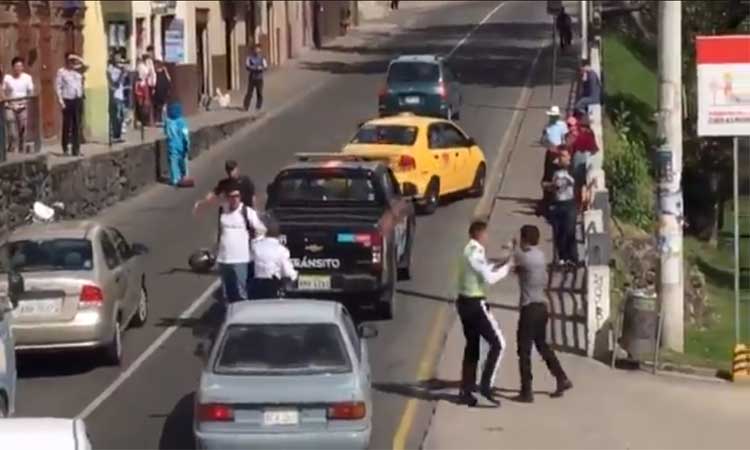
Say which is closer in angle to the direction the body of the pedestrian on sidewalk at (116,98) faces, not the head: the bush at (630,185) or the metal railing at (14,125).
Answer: the bush

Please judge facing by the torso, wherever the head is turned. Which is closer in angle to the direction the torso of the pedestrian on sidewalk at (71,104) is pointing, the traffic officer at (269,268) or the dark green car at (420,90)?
the traffic officer

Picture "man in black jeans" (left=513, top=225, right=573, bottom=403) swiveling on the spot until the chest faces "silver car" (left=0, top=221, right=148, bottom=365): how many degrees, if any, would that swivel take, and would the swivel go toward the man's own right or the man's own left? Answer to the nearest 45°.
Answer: approximately 45° to the man's own left

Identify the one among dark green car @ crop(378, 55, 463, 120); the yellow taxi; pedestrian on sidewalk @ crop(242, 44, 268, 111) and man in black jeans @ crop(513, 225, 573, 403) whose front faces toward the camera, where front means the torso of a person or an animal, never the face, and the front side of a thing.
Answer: the pedestrian on sidewalk

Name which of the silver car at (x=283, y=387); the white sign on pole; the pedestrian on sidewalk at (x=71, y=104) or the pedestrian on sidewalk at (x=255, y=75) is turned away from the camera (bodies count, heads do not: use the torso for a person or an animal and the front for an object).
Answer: the silver car

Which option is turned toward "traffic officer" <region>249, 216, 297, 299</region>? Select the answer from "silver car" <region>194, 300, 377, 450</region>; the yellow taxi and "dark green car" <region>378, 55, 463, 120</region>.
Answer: the silver car

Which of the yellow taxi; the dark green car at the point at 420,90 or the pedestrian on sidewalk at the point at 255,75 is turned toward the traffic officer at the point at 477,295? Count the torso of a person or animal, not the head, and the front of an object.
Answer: the pedestrian on sidewalk

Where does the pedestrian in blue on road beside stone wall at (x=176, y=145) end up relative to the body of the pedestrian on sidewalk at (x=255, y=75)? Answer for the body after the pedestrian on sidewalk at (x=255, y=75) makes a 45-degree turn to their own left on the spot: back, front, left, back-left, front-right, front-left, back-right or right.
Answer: front-right

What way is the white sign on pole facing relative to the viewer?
toward the camera

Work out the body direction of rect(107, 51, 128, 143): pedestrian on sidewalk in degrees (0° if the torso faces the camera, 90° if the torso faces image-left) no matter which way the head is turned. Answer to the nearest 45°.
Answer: approximately 315°

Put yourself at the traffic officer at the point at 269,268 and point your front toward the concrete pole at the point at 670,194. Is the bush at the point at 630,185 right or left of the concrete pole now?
left

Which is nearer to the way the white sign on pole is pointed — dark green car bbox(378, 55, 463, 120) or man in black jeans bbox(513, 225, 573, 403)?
the man in black jeans

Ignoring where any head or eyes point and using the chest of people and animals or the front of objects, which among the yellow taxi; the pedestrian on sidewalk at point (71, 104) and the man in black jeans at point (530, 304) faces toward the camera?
the pedestrian on sidewalk

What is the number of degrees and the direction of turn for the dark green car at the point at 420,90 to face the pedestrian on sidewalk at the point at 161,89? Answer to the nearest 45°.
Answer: approximately 90° to its left

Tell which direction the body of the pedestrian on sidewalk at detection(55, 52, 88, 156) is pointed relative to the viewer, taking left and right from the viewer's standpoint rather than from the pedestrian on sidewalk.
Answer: facing the viewer

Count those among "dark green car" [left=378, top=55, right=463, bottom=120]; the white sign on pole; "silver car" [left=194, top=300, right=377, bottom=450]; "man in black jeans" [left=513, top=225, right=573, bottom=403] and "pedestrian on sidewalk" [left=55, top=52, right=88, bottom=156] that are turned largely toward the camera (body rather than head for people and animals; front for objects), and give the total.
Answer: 2
